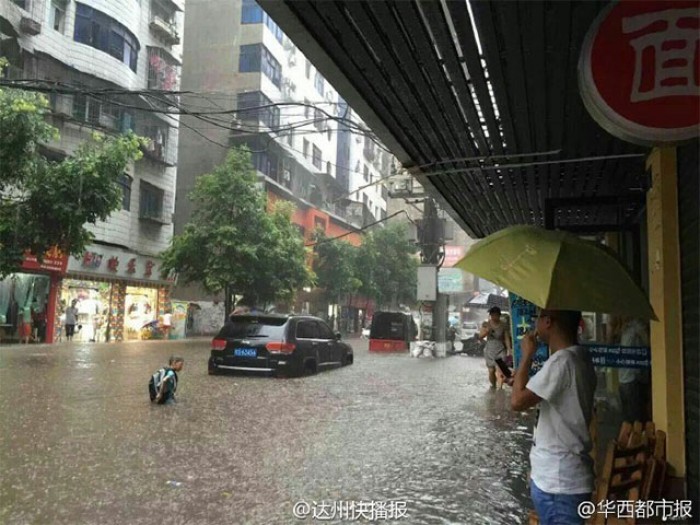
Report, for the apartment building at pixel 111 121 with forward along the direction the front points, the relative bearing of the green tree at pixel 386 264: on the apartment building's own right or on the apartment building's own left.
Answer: on the apartment building's own left

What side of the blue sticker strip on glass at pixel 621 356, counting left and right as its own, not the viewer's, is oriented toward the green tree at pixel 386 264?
back

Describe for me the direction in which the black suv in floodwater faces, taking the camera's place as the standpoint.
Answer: facing away from the viewer and to the right of the viewer

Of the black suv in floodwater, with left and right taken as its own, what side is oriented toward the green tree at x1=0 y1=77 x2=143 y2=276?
left

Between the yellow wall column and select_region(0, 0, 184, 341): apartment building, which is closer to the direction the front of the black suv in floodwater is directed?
the apartment building

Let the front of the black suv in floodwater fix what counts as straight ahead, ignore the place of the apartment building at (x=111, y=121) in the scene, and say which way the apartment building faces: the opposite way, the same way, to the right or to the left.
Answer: to the right

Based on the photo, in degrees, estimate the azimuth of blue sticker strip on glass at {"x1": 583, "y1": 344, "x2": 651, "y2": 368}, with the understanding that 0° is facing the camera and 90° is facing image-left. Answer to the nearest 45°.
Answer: approximately 0°

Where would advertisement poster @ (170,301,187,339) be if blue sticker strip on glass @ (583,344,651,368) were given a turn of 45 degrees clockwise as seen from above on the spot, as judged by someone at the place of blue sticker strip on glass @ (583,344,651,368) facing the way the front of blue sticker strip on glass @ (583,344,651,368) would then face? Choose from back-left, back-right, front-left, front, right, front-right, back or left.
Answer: right

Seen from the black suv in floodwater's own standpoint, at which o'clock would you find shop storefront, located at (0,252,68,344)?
The shop storefront is roughly at 9 o'clock from the black suv in floodwater.

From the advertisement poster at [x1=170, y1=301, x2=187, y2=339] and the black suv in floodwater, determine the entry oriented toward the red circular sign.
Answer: the advertisement poster

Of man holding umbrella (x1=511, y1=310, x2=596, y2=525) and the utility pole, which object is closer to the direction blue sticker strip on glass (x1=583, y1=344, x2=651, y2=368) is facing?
the man holding umbrella
